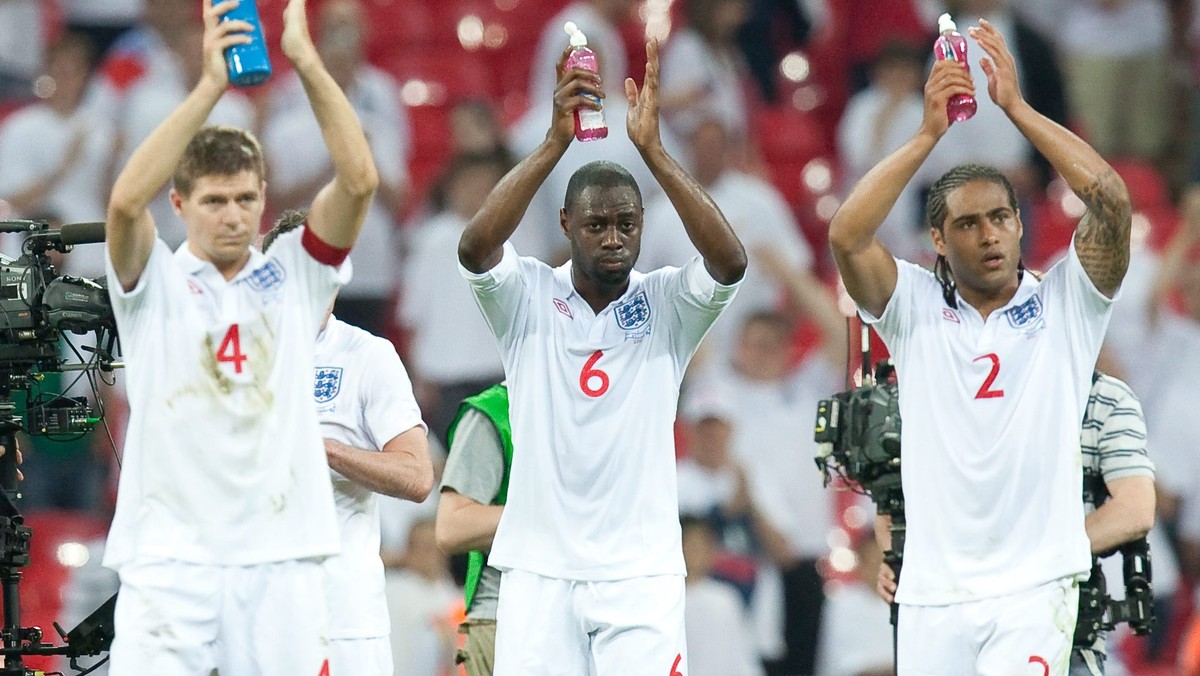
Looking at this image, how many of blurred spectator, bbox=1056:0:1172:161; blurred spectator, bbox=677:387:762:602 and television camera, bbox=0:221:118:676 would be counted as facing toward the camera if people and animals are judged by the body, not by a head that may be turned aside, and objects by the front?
2

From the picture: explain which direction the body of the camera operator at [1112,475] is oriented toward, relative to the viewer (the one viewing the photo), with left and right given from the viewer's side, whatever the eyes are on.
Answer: facing the viewer and to the left of the viewer

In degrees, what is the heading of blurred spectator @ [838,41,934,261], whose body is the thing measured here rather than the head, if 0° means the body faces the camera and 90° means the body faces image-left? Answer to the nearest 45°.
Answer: approximately 0°

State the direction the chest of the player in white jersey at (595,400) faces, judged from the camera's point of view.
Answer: toward the camera

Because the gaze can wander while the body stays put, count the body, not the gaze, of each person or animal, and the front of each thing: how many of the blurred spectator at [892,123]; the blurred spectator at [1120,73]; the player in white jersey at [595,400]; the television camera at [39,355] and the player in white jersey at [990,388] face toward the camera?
4

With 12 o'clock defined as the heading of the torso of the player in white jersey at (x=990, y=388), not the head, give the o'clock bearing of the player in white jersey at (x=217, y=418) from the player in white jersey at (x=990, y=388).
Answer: the player in white jersey at (x=217, y=418) is roughly at 2 o'clock from the player in white jersey at (x=990, y=388).

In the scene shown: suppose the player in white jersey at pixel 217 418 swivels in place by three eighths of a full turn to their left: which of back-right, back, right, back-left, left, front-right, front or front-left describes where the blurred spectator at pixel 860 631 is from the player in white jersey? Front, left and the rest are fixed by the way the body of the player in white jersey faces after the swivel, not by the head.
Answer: front

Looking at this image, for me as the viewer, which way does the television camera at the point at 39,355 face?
facing to the right of the viewer

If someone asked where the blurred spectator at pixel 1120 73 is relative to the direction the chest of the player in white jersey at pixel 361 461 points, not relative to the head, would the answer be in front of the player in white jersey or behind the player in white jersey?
behind
